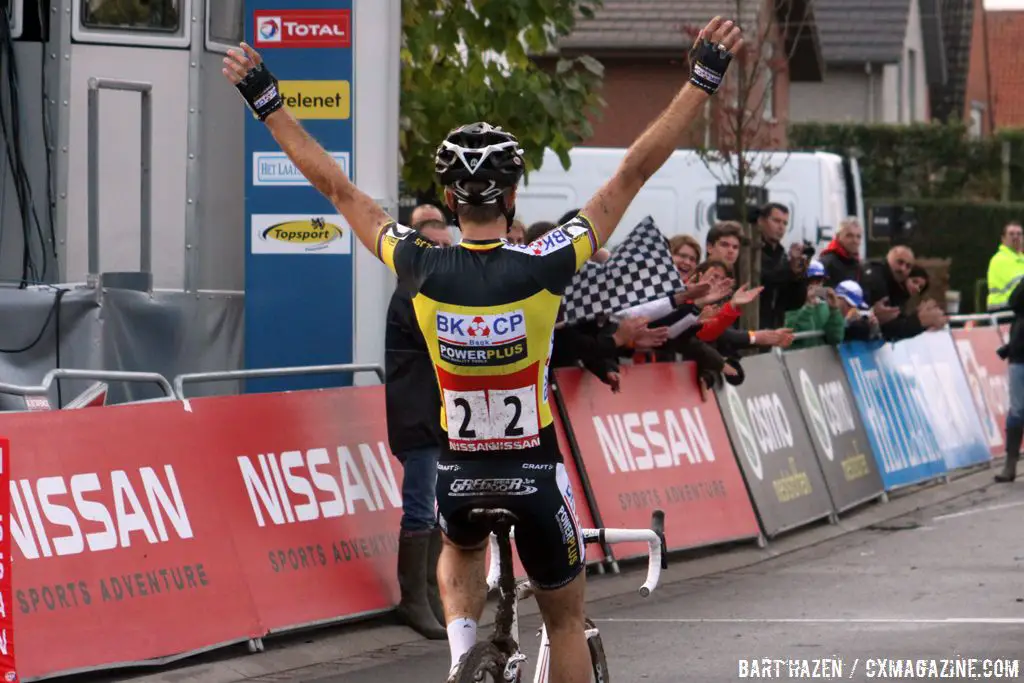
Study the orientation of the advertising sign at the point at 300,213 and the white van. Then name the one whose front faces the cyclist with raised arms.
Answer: the advertising sign

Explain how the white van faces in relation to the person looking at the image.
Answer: facing to the left of the viewer

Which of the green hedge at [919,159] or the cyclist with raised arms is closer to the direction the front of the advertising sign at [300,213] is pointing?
the cyclist with raised arms

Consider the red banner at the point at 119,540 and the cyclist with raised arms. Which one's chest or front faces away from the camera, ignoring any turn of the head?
the cyclist with raised arms

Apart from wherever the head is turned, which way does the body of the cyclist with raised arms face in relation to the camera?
away from the camera

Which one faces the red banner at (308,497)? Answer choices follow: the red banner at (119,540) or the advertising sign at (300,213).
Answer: the advertising sign

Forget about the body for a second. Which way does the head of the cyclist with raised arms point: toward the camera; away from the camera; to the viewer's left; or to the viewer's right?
away from the camera

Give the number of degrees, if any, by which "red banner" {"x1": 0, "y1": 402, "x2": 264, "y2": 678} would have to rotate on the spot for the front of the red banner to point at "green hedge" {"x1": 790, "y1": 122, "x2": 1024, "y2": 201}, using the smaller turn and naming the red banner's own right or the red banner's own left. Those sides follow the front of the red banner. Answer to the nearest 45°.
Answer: approximately 90° to the red banner's own left

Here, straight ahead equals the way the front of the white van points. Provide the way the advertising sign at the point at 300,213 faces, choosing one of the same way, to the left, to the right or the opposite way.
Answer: to the left

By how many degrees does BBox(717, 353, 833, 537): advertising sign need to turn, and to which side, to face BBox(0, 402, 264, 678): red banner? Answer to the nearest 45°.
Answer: approximately 90° to its right
